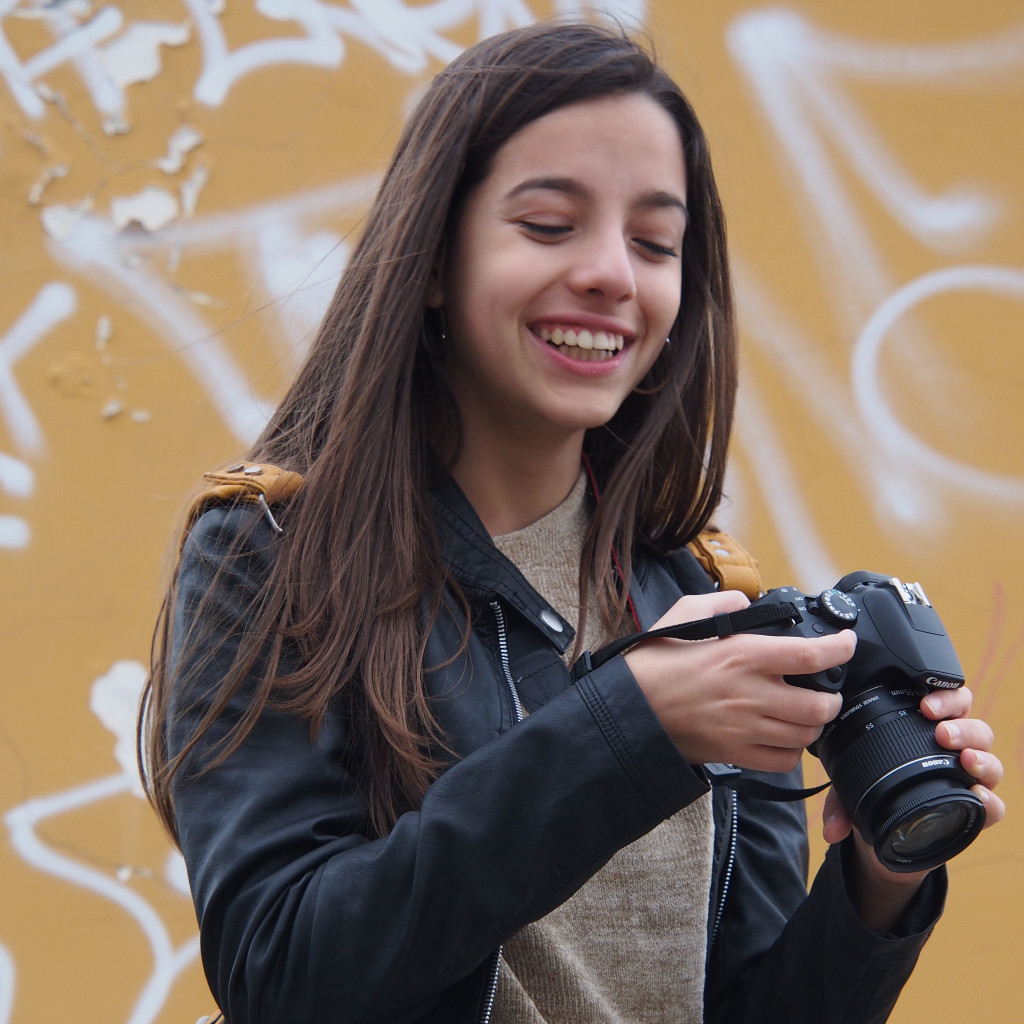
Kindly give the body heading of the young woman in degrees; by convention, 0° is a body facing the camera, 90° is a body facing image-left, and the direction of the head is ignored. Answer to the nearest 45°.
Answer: approximately 315°
